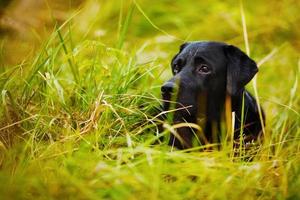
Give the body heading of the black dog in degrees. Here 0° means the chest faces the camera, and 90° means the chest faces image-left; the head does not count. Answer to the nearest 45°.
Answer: approximately 45°
